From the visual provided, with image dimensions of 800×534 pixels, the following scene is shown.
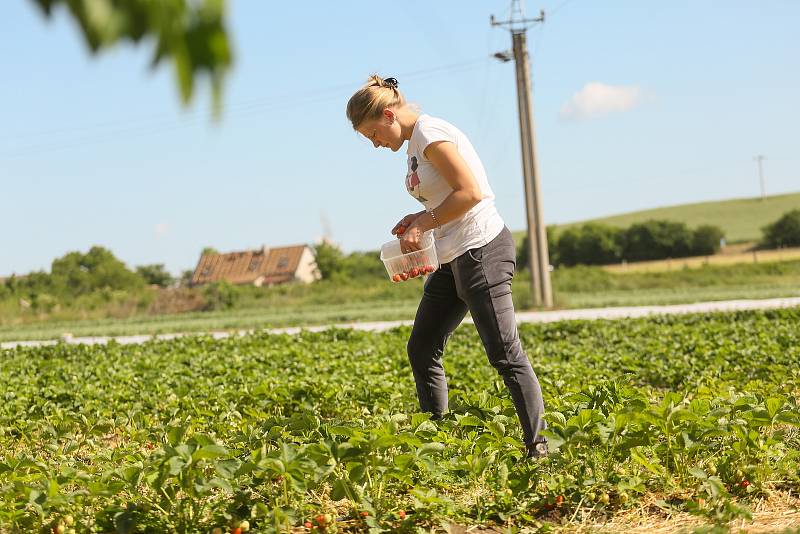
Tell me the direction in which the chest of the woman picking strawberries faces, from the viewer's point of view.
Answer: to the viewer's left

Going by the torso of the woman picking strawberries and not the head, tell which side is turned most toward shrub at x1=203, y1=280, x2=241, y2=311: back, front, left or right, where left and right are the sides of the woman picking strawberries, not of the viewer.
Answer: right

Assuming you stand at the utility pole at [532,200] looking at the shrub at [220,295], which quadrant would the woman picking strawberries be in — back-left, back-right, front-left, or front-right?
back-left

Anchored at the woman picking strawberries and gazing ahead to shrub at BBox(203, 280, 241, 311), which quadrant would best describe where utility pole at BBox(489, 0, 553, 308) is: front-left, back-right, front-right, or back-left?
front-right

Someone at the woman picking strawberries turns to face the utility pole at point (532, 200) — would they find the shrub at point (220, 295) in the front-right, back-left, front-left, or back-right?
front-left

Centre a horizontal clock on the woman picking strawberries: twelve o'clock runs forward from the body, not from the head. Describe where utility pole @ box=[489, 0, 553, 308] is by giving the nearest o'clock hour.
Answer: The utility pole is roughly at 3 o'clock from the woman picking strawberries.
